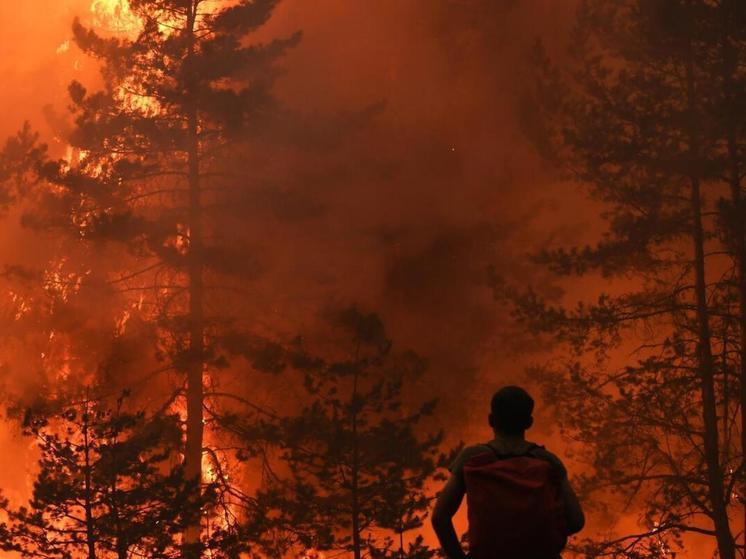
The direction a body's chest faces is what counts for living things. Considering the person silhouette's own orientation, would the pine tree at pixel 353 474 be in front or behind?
in front

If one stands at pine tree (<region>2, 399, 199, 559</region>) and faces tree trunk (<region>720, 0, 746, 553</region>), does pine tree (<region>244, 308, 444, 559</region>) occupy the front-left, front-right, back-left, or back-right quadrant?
front-left

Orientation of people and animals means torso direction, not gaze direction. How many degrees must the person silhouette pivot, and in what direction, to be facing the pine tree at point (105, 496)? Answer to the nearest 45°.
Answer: approximately 45° to its left

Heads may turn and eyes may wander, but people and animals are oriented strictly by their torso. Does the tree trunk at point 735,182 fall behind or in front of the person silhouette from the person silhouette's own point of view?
in front

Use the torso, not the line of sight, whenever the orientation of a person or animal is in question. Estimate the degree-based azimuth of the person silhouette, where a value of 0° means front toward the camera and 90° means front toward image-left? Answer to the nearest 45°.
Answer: approximately 180°

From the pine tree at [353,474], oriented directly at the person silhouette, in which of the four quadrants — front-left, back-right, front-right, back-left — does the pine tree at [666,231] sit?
front-left
